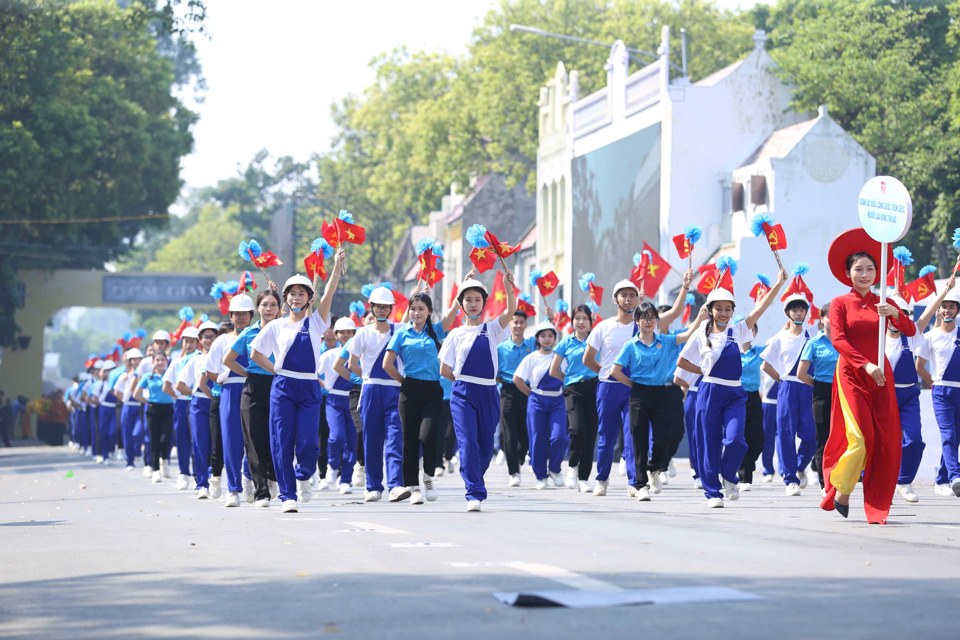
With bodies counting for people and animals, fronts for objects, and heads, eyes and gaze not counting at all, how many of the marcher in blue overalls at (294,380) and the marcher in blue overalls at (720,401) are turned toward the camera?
2

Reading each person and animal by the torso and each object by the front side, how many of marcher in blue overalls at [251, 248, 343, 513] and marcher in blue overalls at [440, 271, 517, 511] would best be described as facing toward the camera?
2

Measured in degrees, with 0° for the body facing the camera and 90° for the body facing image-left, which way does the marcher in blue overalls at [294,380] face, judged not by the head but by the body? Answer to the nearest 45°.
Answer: approximately 0°

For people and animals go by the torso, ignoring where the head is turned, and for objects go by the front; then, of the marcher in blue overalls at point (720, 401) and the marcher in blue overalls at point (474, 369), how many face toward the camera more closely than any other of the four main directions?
2

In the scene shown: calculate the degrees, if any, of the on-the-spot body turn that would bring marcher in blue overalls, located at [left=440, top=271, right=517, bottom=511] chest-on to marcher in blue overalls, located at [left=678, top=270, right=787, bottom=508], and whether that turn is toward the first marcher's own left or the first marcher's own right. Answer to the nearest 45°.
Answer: approximately 90° to the first marcher's own left

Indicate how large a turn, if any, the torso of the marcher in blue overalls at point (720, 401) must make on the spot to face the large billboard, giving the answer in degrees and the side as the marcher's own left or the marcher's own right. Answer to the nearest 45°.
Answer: approximately 180°

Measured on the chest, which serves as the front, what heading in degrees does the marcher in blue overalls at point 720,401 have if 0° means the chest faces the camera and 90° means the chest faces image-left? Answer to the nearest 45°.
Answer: approximately 0°

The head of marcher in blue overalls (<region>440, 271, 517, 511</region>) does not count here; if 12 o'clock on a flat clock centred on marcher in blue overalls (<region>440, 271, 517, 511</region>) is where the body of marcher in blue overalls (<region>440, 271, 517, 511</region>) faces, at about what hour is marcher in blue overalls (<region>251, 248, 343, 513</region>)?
marcher in blue overalls (<region>251, 248, 343, 513</region>) is roughly at 3 o'clock from marcher in blue overalls (<region>440, 271, 517, 511</region>).

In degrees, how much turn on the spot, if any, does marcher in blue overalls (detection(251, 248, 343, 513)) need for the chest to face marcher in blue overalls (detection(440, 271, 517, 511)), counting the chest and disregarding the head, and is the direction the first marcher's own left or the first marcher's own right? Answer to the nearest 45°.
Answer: approximately 90° to the first marcher's own left

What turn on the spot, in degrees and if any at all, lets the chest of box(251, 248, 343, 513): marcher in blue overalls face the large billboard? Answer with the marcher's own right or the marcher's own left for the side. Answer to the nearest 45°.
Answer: approximately 180°

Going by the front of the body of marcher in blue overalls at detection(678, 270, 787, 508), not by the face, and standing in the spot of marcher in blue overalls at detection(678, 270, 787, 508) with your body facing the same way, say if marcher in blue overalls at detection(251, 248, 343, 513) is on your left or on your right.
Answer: on your right

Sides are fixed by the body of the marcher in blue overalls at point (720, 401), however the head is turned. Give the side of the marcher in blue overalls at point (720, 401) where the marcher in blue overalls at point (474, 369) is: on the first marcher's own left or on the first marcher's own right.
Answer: on the first marcher's own right

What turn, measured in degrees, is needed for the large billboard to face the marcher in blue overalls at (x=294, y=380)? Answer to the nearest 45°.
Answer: approximately 45° to its left
